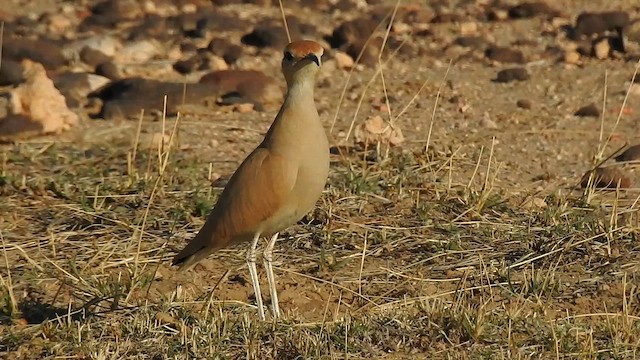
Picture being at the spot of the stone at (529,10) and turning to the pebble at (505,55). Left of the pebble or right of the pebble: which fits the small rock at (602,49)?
left

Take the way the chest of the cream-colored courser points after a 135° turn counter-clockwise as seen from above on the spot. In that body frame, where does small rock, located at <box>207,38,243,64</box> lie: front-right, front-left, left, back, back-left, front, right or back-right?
front

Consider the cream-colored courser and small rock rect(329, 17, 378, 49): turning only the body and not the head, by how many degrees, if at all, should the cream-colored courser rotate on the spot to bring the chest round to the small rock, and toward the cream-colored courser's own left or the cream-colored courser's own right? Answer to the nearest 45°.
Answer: approximately 135° to the cream-colored courser's own left

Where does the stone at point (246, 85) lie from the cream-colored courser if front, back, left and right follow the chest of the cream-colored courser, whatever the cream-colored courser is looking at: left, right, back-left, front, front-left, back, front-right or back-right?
back-left

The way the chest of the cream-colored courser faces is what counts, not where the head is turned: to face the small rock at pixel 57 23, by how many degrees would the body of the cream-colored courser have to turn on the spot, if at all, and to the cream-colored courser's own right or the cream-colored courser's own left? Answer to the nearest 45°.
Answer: approximately 135° to the cream-colored courser's own left

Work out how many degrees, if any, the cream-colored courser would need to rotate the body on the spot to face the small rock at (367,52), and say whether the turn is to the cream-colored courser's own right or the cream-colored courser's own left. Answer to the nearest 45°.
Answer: approximately 135° to the cream-colored courser's own left

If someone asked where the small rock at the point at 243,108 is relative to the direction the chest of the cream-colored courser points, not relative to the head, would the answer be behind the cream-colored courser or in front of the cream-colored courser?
behind

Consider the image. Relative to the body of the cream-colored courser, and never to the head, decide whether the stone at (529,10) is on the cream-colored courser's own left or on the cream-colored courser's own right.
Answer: on the cream-colored courser's own left

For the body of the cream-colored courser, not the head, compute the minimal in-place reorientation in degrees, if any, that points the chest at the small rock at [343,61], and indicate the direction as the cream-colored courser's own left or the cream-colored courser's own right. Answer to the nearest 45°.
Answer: approximately 135° to the cream-colored courser's own left

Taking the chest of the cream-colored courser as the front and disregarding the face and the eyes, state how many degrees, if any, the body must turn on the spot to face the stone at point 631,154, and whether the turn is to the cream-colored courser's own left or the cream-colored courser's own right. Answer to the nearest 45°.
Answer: approximately 90° to the cream-colored courser's own left

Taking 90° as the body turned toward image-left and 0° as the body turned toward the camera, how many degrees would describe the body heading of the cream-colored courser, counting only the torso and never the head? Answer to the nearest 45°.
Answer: approximately 315°
